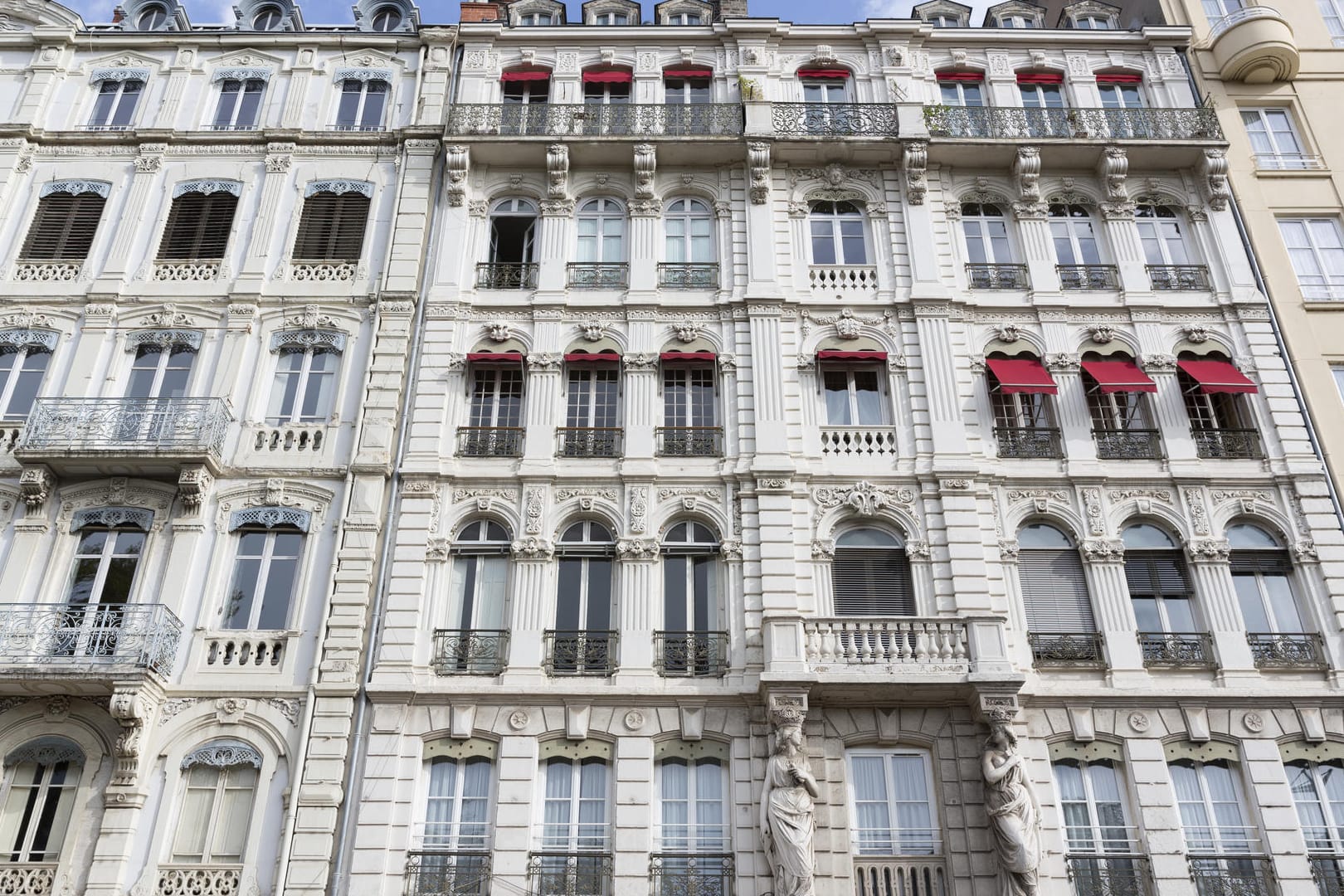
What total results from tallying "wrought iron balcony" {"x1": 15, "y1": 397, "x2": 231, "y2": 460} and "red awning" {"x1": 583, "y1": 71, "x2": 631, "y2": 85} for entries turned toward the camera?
2

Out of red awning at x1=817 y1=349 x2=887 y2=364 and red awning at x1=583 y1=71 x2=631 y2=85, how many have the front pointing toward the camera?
2

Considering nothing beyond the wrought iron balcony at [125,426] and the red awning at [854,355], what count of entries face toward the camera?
2

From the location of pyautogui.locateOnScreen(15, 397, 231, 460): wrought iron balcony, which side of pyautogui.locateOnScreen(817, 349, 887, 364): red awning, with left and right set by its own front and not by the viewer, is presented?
right

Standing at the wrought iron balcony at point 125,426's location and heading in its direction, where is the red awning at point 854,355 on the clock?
The red awning is roughly at 10 o'clock from the wrought iron balcony.

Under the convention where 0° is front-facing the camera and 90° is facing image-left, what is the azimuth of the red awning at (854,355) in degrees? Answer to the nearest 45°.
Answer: approximately 0°

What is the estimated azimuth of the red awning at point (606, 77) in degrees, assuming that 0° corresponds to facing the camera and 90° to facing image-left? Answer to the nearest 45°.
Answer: approximately 0°
